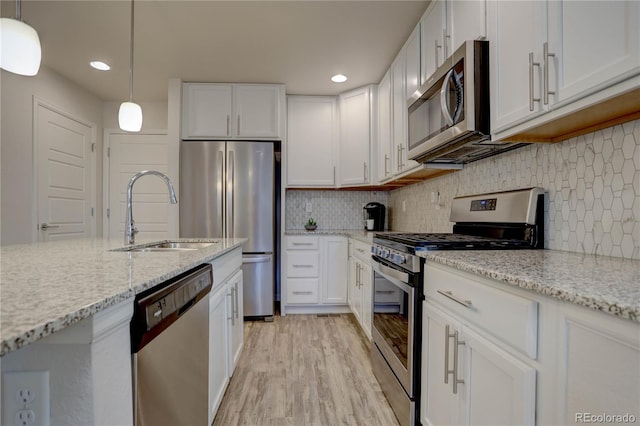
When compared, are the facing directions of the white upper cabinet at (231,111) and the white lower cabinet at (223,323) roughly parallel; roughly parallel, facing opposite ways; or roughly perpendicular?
roughly perpendicular

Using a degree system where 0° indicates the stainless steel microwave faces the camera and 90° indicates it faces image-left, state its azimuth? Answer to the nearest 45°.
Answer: approximately 45°

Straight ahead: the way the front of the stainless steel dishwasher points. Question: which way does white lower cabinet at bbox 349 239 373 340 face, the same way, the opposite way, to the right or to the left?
the opposite way

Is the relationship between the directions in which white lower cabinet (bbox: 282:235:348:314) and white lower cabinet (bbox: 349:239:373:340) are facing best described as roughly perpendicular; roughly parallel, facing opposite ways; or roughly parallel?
roughly perpendicular

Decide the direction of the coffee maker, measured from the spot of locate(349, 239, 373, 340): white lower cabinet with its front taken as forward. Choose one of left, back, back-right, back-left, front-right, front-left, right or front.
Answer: right

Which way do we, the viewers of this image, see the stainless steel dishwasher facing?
facing the viewer and to the right of the viewer

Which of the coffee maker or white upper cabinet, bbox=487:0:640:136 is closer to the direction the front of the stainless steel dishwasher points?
the white upper cabinet

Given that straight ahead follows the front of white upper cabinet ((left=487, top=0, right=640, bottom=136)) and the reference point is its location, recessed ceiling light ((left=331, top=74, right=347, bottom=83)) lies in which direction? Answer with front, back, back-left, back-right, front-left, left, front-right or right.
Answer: right

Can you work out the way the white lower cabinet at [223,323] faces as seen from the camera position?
facing to the right of the viewer

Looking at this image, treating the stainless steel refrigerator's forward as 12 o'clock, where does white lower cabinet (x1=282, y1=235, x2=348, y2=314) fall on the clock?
The white lower cabinet is roughly at 9 o'clock from the stainless steel refrigerator.

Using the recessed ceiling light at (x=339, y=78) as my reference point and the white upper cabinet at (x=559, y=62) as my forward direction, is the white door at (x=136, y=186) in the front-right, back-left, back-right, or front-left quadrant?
back-right

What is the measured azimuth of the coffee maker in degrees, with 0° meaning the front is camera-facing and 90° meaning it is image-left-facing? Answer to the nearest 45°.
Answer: approximately 45°

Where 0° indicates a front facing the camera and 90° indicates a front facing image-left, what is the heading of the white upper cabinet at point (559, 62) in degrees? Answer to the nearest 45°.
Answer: approximately 45°

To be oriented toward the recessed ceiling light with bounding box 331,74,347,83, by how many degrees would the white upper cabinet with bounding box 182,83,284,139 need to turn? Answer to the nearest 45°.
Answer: approximately 45° to its left

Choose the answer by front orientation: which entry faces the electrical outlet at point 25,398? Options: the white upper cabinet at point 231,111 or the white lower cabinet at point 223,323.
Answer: the white upper cabinet

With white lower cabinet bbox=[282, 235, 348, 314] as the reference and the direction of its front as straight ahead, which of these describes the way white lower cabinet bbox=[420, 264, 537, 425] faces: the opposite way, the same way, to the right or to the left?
to the right

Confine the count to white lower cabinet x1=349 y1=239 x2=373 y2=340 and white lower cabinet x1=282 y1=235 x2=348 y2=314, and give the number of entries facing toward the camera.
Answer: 1
